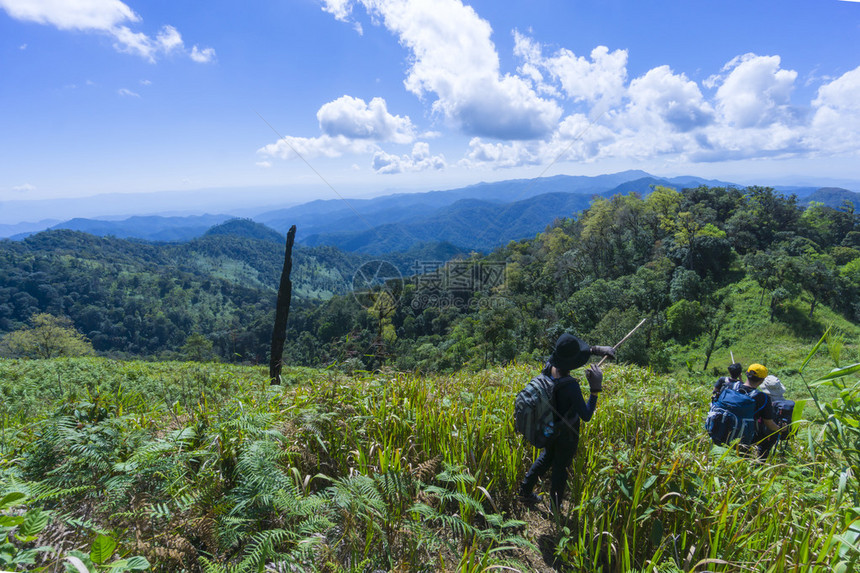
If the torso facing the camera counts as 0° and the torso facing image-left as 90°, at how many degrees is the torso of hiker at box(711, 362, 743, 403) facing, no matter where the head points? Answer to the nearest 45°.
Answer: approximately 180°

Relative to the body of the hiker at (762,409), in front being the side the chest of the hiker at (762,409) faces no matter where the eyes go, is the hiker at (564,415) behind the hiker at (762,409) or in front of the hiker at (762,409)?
behind

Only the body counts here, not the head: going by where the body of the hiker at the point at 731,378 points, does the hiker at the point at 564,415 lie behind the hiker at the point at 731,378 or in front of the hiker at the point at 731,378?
behind

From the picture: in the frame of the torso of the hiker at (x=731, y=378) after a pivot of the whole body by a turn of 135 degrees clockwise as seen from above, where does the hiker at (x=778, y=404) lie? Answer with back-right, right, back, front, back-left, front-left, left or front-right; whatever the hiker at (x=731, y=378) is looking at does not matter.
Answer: front

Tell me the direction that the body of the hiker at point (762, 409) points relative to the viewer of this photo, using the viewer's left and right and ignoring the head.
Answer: facing away from the viewer and to the right of the viewer
